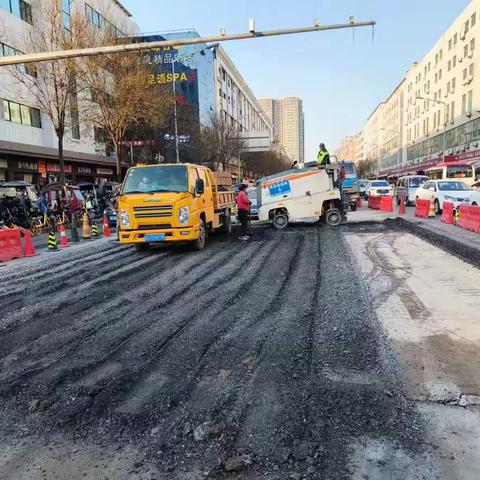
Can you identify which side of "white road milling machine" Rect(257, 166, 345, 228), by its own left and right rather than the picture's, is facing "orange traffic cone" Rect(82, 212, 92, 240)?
front

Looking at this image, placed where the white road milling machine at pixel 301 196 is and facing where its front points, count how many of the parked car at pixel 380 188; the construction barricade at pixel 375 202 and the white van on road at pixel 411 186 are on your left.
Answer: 0

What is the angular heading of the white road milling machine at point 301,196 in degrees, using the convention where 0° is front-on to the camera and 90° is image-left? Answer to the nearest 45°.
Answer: approximately 90°

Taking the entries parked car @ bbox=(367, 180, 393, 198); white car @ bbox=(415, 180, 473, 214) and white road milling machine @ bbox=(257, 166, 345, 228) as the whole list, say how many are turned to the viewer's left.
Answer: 1

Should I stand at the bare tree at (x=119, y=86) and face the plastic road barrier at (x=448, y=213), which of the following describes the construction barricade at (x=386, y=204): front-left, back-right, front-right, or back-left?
front-left

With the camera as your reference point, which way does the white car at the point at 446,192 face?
facing the viewer and to the right of the viewer

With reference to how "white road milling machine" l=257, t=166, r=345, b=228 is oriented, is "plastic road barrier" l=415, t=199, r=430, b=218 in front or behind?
behind

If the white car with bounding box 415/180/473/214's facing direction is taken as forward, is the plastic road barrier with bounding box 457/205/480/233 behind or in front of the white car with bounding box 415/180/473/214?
in front

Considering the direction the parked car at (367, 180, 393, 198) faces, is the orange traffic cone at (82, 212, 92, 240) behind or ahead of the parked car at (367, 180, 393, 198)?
ahead

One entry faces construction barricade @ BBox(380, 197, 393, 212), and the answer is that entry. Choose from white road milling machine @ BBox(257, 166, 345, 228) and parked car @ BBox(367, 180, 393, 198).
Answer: the parked car

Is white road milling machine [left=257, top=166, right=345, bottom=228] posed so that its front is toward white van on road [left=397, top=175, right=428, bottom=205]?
no

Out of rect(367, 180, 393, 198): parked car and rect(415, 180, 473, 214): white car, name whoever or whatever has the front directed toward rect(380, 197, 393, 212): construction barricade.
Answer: the parked car

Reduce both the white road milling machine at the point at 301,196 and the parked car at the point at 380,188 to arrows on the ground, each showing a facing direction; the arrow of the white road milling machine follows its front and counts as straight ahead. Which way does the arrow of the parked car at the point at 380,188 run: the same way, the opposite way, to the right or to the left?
to the left

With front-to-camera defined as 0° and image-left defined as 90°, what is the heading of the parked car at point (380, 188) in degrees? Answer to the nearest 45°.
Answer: approximately 0°
